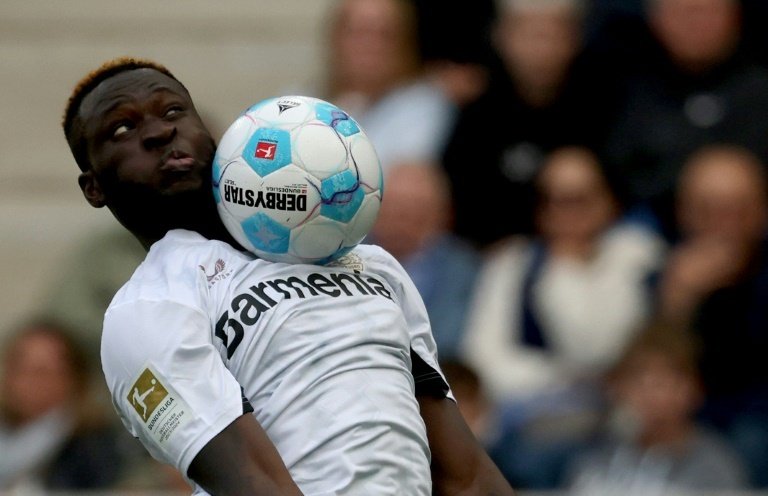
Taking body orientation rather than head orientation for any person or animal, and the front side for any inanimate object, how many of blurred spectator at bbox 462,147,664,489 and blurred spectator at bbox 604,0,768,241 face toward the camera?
2

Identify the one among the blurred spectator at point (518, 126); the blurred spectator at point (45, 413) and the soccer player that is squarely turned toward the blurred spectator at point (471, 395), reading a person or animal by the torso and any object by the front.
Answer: the blurred spectator at point (518, 126)

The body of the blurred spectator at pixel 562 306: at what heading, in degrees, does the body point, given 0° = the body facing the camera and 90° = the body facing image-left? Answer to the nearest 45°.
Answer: approximately 0°

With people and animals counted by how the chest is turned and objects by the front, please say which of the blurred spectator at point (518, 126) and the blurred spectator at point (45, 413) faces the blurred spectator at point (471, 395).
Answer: the blurred spectator at point (518, 126)

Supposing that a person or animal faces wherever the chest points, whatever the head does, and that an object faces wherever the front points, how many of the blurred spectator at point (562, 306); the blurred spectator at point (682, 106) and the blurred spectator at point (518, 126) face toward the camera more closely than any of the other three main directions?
3

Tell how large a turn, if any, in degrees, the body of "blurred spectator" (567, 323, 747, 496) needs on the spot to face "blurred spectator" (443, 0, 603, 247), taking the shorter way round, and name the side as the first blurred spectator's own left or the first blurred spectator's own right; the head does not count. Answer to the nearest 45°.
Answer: approximately 135° to the first blurred spectator's own right

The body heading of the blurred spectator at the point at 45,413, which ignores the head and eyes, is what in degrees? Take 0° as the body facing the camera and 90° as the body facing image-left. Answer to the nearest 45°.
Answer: approximately 45°

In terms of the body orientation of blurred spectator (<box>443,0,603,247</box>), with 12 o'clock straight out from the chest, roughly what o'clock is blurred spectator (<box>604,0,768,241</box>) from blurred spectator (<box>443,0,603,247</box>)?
blurred spectator (<box>604,0,768,241</box>) is roughly at 9 o'clock from blurred spectator (<box>443,0,603,247</box>).
